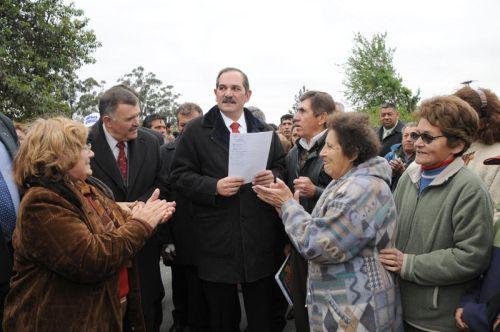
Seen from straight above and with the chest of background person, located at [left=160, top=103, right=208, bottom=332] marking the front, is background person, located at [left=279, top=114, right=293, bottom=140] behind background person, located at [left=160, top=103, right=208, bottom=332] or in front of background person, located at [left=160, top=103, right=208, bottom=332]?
behind

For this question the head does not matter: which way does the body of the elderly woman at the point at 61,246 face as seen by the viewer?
to the viewer's right

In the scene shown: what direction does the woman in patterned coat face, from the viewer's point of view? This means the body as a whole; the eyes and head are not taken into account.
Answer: to the viewer's left

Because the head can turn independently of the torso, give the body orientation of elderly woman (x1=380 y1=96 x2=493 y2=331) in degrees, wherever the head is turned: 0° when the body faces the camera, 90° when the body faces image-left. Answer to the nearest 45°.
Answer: approximately 45°

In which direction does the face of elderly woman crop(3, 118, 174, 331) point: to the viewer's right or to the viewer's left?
to the viewer's right

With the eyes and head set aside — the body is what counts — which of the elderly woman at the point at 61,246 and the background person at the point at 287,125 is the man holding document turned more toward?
the elderly woman
